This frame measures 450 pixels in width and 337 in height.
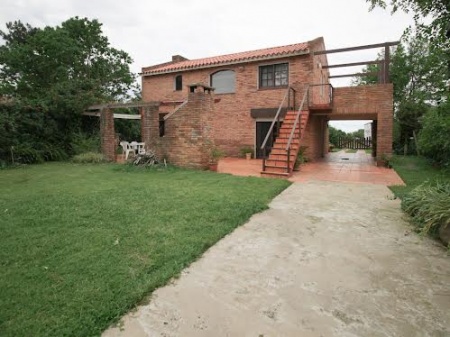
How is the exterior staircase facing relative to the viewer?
toward the camera

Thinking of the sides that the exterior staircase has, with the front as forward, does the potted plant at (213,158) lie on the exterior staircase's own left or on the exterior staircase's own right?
on the exterior staircase's own right

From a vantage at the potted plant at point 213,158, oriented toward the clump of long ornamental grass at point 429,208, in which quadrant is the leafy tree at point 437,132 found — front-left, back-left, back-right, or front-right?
front-left

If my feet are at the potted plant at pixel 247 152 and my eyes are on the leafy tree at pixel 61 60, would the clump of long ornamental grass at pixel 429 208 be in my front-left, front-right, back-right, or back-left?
back-left

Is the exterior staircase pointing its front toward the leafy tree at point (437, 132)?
no

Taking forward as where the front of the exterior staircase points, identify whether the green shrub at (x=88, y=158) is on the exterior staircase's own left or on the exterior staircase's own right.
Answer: on the exterior staircase's own right

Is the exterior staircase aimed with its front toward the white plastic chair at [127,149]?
no

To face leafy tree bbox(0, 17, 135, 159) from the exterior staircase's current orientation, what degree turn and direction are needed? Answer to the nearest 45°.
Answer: approximately 135° to its right
